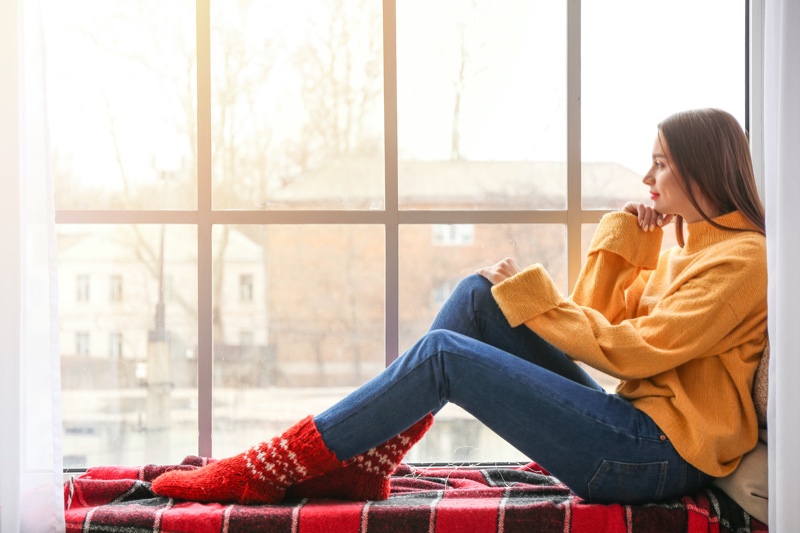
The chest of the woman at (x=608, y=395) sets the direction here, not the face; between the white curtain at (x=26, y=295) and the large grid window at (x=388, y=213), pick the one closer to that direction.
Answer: the white curtain

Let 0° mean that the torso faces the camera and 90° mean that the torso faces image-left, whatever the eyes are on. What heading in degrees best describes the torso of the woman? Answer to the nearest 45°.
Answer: approximately 90°

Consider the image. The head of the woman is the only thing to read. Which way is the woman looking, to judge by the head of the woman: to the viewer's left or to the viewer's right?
to the viewer's left

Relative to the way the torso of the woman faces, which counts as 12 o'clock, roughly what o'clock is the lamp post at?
The lamp post is roughly at 1 o'clock from the woman.

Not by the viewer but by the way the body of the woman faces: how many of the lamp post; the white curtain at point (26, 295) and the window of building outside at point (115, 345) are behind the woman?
0
